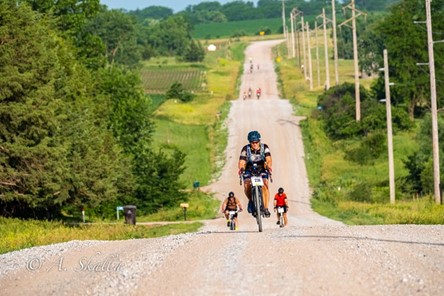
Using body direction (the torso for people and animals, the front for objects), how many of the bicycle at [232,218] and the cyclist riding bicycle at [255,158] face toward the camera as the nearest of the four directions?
2

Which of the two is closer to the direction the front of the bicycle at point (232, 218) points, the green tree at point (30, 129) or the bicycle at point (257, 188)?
the bicycle

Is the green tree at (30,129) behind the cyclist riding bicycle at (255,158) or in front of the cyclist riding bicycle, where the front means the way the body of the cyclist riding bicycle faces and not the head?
behind

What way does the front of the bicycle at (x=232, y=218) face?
toward the camera

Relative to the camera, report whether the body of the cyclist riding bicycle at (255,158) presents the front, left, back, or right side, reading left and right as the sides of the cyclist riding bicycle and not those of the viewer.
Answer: front

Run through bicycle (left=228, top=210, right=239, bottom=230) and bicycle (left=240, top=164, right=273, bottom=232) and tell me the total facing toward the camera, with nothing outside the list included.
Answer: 2

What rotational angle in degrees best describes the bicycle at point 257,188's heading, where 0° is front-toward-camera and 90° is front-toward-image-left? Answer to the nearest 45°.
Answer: approximately 0°
